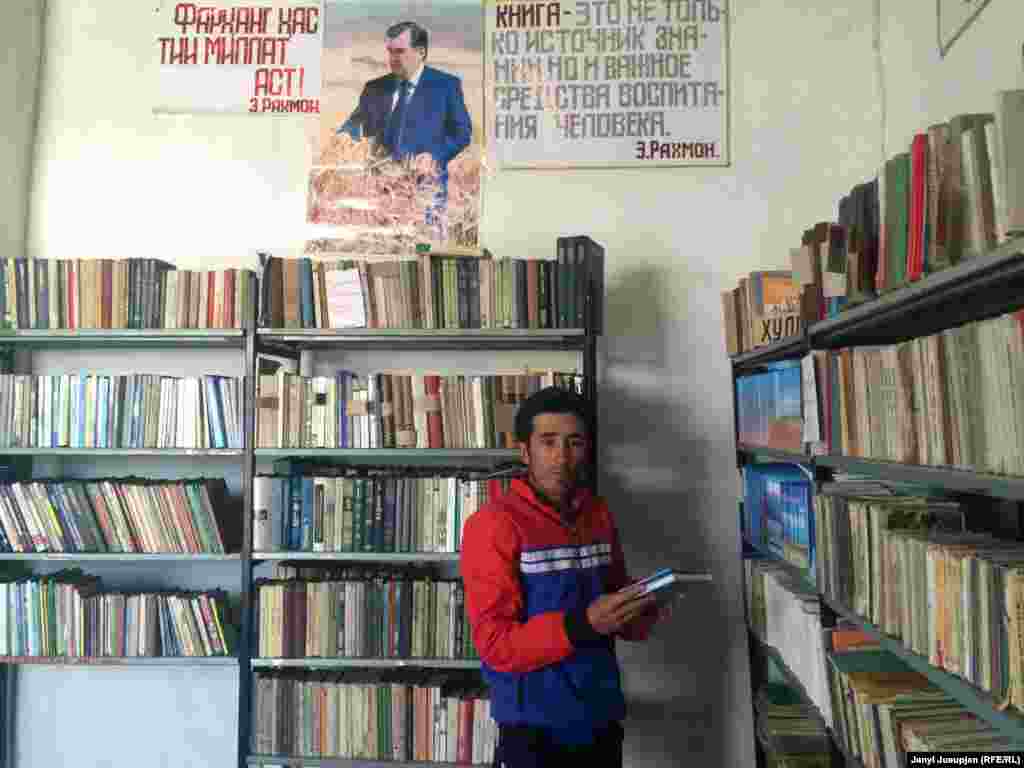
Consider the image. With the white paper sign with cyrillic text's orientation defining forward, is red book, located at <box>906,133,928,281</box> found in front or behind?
in front

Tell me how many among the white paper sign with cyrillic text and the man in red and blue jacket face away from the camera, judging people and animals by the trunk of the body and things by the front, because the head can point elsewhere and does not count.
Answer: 0

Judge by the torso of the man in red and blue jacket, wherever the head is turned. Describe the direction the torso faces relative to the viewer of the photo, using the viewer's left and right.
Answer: facing the viewer and to the right of the viewer

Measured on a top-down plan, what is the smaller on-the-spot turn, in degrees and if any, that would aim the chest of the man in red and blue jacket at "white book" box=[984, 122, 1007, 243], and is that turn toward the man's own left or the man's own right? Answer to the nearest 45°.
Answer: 0° — they already face it

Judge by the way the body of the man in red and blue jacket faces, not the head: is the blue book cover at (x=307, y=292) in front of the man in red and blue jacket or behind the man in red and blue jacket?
behind

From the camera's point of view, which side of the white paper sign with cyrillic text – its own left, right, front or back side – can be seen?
front

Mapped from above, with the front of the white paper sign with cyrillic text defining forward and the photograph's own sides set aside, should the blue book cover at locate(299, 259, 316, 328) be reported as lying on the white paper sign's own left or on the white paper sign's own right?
on the white paper sign's own right
